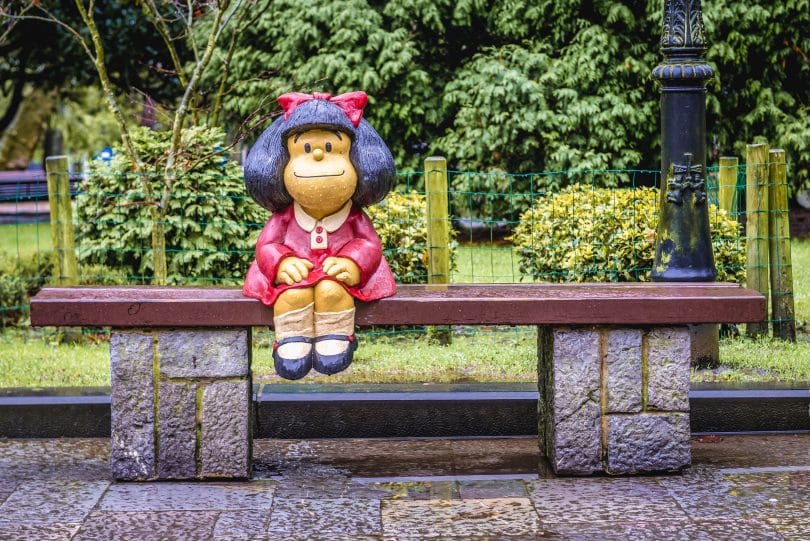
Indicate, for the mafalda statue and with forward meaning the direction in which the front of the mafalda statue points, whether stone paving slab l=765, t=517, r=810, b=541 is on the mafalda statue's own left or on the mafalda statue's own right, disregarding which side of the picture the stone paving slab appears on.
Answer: on the mafalda statue's own left

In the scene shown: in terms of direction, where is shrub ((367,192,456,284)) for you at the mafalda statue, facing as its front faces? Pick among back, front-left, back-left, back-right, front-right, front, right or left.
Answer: back

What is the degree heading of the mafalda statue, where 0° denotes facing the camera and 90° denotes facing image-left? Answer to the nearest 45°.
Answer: approximately 0°

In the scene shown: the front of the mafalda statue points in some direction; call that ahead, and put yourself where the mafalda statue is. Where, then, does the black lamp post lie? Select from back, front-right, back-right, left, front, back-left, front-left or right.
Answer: back-left

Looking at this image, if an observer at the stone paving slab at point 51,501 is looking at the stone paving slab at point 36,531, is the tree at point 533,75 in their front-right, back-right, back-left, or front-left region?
back-left

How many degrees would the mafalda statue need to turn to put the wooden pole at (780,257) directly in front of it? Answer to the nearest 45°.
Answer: approximately 135° to its left

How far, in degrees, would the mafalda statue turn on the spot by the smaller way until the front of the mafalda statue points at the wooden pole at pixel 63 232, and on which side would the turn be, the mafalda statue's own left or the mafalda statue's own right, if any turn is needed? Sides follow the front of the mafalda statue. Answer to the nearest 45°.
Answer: approximately 135° to the mafalda statue's own right

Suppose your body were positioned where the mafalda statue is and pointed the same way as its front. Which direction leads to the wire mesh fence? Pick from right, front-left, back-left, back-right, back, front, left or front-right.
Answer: back

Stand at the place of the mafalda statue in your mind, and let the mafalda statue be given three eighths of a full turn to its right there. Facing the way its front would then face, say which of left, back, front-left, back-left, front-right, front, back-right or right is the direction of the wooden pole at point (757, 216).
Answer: right
